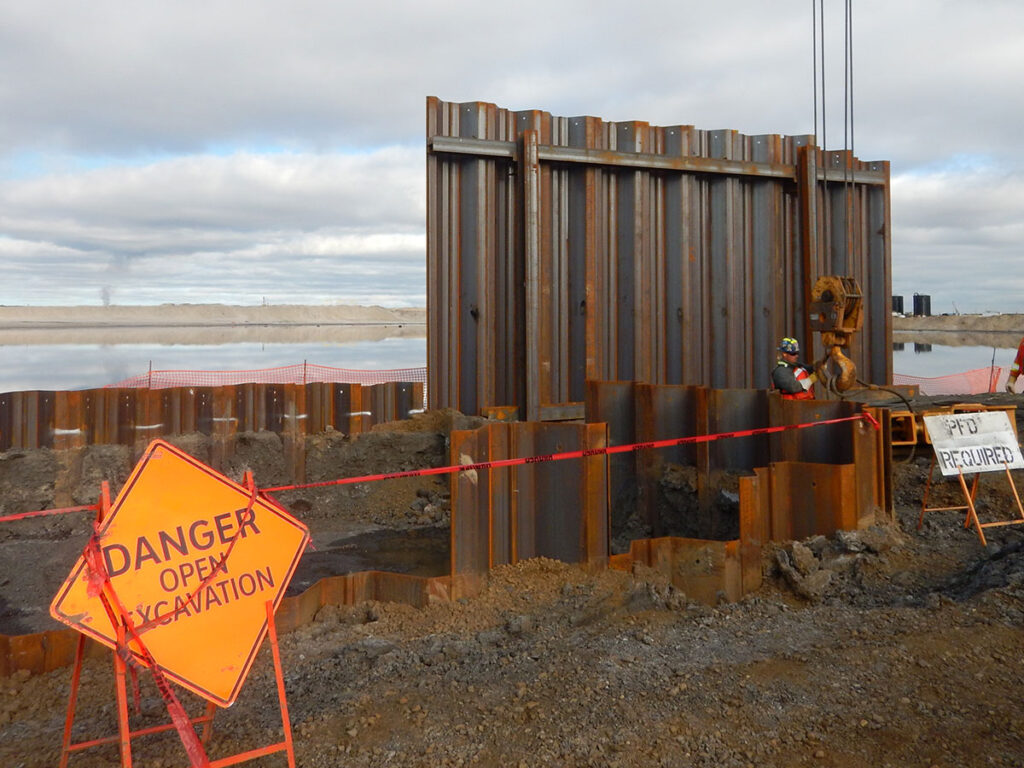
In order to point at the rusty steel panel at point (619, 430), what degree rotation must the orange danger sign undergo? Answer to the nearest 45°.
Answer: approximately 135° to its left

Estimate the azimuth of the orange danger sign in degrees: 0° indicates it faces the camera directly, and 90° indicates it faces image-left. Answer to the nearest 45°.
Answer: approximately 0°

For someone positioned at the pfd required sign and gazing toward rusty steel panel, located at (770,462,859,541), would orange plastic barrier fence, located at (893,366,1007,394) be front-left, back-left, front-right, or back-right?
back-right

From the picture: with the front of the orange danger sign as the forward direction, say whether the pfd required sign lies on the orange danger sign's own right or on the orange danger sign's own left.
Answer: on the orange danger sign's own left

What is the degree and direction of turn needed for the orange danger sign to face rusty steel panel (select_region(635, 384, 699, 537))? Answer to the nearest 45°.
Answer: approximately 135° to its left

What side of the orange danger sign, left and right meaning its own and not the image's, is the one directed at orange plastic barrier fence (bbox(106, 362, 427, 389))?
back

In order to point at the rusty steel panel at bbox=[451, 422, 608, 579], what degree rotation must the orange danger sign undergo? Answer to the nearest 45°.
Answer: approximately 135° to its left
